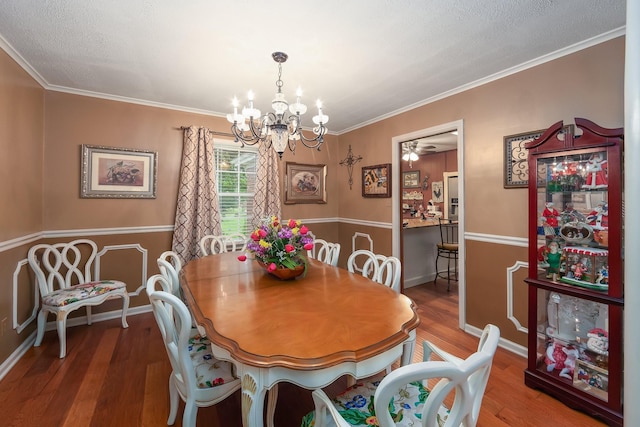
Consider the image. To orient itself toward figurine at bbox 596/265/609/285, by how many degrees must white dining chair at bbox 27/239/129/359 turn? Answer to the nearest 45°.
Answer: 0° — it already faces it

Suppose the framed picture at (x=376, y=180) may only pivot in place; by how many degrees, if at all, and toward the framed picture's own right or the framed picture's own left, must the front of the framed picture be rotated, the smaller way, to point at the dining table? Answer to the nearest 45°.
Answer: approximately 45° to the framed picture's own left

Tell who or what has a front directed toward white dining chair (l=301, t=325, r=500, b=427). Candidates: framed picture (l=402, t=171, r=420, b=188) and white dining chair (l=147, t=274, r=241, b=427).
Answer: the framed picture

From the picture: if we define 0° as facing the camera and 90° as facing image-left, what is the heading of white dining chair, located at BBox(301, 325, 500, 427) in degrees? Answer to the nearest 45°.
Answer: approximately 135°

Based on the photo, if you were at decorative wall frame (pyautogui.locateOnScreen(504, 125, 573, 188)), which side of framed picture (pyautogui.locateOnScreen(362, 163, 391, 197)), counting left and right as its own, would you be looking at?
left

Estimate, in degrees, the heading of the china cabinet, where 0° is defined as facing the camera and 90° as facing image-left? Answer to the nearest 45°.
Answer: approximately 45°

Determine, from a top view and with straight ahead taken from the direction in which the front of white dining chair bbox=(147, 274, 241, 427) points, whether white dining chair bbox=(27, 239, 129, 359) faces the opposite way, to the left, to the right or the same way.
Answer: to the right

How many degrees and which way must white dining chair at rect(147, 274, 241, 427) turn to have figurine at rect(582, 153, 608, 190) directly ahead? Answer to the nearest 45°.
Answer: approximately 45° to its right

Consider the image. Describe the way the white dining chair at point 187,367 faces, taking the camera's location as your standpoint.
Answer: facing away from the viewer and to the right of the viewer

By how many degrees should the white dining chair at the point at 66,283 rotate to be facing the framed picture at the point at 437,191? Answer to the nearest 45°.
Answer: approximately 45° to its left
